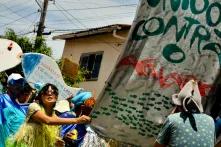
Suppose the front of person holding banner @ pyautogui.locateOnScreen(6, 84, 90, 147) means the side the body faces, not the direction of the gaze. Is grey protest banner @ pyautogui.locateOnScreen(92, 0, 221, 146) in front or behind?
in front

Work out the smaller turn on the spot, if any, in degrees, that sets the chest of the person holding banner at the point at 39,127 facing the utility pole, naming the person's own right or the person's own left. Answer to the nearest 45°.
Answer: approximately 135° to the person's own left

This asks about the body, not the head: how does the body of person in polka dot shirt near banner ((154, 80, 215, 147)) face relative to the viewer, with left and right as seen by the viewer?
facing away from the viewer

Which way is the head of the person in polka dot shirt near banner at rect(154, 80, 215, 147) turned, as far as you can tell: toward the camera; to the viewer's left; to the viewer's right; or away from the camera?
away from the camera

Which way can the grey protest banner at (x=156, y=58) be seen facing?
toward the camera

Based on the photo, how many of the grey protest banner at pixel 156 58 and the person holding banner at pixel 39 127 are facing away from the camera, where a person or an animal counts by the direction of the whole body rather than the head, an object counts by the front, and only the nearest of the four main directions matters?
0

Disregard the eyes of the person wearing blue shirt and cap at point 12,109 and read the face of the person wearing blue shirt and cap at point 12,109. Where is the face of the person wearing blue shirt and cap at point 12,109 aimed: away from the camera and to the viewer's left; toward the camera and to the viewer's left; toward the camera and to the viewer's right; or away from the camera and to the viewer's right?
toward the camera and to the viewer's right

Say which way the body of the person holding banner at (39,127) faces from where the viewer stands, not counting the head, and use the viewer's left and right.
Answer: facing the viewer and to the right of the viewer
